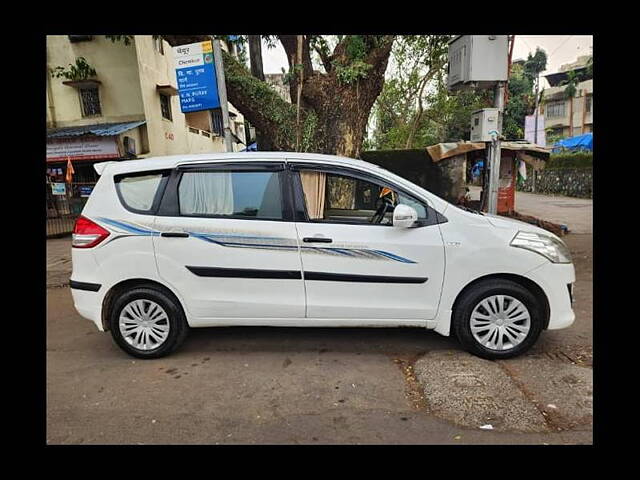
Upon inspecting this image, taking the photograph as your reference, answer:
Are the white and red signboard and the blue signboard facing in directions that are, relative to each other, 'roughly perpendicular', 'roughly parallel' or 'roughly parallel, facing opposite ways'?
roughly parallel

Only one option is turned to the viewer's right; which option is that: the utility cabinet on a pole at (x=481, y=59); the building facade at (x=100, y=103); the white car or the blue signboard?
the white car

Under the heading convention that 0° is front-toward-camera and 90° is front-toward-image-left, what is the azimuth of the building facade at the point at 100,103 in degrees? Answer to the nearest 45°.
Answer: approximately 0°

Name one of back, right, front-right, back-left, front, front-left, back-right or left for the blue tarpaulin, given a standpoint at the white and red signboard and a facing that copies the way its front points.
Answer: left

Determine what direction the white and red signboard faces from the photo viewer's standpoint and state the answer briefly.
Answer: facing the viewer

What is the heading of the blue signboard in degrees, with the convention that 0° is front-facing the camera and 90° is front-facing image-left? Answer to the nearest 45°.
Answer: approximately 0°

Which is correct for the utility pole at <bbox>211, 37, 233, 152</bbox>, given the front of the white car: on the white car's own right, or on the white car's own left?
on the white car's own left

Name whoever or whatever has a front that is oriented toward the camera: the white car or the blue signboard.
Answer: the blue signboard

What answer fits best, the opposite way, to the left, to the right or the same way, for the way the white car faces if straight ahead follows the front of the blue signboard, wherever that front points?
to the left

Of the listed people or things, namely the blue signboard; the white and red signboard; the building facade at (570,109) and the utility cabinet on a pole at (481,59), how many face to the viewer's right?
0

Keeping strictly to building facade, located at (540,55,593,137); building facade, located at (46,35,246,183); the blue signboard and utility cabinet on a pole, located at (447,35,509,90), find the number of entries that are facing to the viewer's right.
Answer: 0

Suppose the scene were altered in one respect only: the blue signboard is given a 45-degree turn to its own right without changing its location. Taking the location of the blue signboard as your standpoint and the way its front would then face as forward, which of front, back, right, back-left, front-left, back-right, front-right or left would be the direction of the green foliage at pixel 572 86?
back

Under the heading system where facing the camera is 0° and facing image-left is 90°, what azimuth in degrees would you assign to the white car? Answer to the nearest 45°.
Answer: approximately 270°
